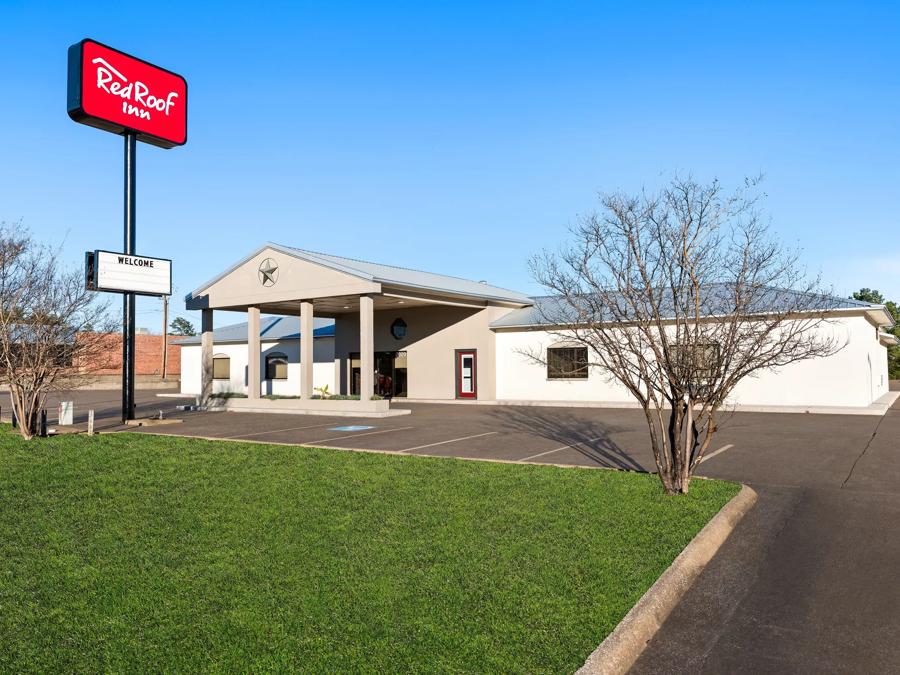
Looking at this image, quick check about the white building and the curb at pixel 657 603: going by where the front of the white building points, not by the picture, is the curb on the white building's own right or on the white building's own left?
on the white building's own left

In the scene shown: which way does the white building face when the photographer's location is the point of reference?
facing the viewer and to the left of the viewer

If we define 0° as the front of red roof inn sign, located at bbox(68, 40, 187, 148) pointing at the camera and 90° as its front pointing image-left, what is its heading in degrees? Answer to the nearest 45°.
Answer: approximately 315°

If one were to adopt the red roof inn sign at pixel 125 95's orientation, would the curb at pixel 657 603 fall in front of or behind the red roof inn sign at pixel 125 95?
in front

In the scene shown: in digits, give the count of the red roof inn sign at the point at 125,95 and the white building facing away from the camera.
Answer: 0

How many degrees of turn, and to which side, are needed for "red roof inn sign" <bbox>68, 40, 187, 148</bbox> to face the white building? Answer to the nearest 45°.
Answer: approximately 45° to its left

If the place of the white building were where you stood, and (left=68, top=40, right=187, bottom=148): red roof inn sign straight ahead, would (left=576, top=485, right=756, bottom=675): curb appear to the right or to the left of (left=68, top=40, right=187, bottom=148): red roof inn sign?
left

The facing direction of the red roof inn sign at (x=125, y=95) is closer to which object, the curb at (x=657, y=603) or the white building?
the curb
